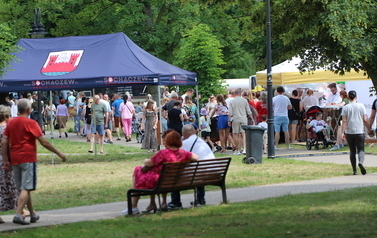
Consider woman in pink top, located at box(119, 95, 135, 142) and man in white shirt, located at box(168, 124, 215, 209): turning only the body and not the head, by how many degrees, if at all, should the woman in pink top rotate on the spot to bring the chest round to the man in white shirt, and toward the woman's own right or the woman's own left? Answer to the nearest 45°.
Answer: approximately 180°

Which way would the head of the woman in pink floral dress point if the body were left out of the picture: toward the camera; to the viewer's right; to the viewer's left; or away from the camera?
away from the camera

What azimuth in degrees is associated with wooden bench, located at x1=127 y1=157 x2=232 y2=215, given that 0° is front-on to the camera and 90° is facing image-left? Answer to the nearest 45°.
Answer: approximately 135°

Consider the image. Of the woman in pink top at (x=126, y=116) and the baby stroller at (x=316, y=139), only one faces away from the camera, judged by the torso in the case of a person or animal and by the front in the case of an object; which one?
the woman in pink top
